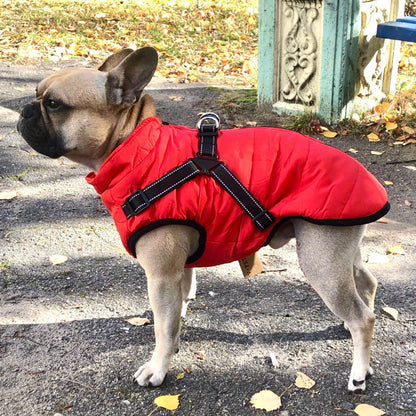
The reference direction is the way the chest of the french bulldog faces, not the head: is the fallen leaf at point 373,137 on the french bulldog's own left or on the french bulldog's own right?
on the french bulldog's own right

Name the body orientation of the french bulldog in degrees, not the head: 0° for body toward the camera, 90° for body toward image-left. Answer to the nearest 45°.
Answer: approximately 90°

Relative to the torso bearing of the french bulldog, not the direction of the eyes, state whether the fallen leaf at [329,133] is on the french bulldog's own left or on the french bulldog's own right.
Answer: on the french bulldog's own right

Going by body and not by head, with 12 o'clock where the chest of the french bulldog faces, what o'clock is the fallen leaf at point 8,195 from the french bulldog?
The fallen leaf is roughly at 2 o'clock from the french bulldog.

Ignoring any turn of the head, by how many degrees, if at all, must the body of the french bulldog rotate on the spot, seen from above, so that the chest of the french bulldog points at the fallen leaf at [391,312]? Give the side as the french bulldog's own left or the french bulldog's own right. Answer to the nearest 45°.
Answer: approximately 180°

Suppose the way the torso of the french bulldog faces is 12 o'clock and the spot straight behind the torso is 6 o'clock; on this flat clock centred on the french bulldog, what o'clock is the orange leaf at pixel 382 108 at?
The orange leaf is roughly at 4 o'clock from the french bulldog.

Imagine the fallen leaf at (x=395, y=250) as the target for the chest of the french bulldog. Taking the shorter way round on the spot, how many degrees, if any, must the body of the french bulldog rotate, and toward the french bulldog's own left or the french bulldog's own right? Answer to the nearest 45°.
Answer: approximately 135° to the french bulldog's own right
